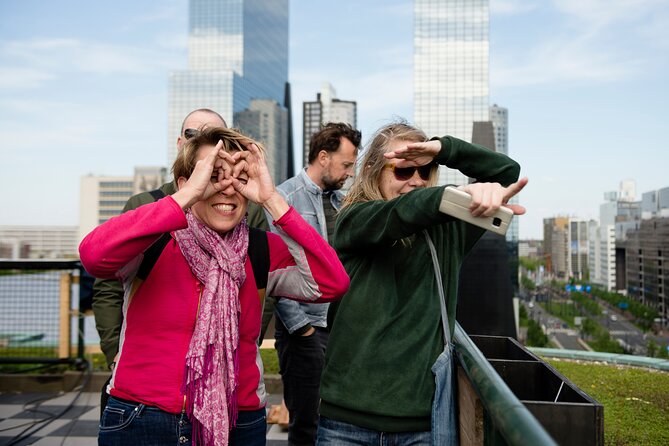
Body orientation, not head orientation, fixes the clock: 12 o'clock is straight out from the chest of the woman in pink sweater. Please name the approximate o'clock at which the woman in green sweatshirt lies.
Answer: The woman in green sweatshirt is roughly at 9 o'clock from the woman in pink sweater.

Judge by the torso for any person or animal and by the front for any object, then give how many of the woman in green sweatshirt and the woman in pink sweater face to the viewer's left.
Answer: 0

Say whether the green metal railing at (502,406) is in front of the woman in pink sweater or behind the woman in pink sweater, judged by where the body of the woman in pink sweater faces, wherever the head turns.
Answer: in front

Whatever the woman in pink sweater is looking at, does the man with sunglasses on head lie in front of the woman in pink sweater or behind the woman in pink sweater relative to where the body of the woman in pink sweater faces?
behind

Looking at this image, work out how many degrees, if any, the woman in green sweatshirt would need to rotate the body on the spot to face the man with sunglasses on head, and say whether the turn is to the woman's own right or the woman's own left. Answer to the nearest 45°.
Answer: approximately 180°

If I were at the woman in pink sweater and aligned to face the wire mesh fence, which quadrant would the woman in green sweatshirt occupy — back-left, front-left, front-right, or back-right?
back-right
